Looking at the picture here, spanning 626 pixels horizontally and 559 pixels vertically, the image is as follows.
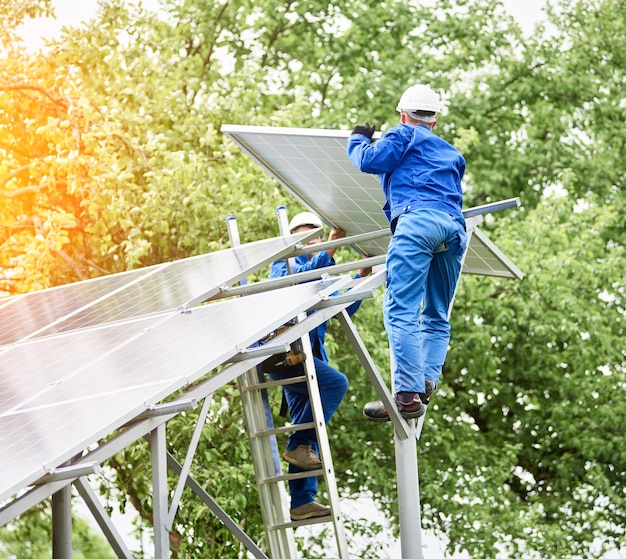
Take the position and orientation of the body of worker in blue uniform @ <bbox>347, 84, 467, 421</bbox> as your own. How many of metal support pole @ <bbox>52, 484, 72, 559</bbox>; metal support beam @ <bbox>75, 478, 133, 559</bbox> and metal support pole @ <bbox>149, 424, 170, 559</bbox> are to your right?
0

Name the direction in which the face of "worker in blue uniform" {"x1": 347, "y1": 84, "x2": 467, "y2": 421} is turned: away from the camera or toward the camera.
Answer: away from the camera

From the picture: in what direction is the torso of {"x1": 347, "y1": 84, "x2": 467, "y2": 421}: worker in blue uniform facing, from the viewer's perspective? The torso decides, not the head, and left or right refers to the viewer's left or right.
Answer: facing away from the viewer and to the left of the viewer

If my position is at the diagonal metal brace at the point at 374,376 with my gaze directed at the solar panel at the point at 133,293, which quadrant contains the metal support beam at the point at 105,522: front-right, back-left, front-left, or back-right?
front-left

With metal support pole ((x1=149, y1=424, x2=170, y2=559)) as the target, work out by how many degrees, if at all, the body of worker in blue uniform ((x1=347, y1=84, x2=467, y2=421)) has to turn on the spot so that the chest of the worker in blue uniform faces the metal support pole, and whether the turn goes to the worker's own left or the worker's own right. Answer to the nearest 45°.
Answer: approximately 90° to the worker's own left
